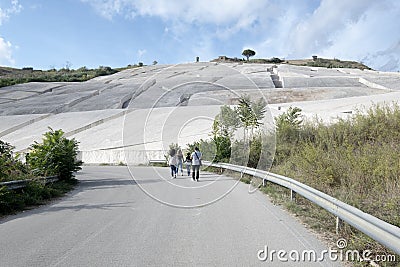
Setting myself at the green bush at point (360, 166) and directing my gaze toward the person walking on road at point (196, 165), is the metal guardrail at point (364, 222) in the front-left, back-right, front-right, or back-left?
back-left

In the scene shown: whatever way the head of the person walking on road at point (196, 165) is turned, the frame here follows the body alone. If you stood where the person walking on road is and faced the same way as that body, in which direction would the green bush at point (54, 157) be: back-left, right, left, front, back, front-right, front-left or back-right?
left

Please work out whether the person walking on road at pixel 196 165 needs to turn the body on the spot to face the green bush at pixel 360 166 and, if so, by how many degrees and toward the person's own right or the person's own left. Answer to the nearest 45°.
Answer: approximately 135° to the person's own right

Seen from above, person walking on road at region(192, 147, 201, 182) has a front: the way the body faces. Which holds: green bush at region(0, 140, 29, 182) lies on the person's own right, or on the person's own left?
on the person's own left

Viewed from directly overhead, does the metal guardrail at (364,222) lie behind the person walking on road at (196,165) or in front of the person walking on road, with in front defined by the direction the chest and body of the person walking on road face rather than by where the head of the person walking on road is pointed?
behind

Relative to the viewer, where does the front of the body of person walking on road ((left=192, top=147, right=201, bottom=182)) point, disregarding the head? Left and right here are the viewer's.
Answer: facing away from the viewer
